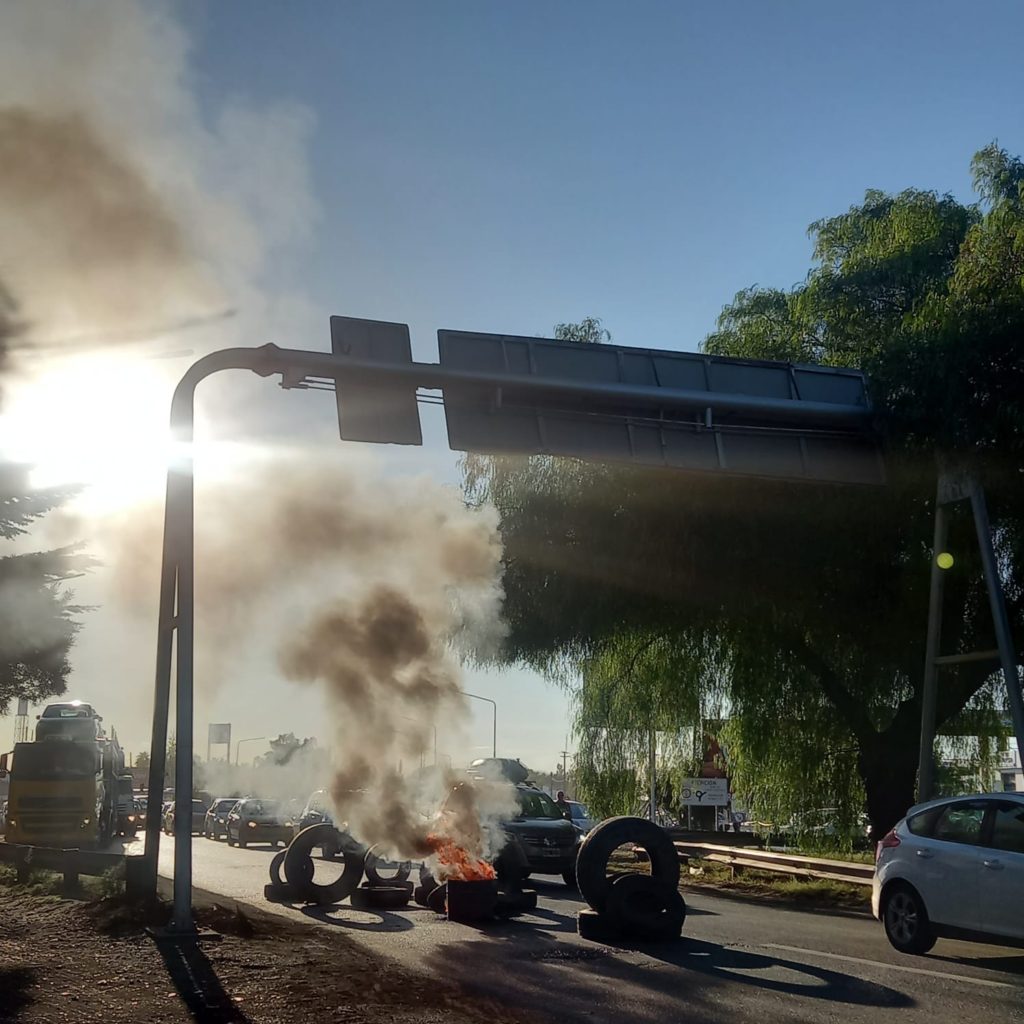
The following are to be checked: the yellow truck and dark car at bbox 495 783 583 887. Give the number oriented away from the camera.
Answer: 0

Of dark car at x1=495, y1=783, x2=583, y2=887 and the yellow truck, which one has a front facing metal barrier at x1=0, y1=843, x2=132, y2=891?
the yellow truck

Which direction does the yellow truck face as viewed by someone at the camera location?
facing the viewer

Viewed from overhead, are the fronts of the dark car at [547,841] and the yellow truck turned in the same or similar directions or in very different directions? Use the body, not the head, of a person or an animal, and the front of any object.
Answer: same or similar directions

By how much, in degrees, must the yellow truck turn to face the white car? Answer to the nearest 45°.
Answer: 0° — it already faces it

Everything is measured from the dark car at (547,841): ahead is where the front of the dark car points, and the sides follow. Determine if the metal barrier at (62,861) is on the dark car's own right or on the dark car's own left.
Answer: on the dark car's own right

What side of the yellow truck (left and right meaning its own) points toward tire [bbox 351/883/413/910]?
front

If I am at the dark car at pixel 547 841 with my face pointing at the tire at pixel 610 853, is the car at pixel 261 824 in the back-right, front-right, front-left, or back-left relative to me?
back-right

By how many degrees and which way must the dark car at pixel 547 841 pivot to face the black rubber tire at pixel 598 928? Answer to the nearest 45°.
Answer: approximately 45° to its right

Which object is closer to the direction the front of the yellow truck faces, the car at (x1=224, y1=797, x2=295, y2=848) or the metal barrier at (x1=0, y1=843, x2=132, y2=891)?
the metal barrier

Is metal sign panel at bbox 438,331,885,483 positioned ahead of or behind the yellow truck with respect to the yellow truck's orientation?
ahead

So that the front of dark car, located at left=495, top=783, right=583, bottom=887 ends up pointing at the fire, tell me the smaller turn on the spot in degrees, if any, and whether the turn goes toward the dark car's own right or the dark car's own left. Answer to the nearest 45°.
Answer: approximately 45° to the dark car's own right

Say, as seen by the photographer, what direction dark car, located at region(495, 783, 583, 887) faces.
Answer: facing the viewer and to the right of the viewer

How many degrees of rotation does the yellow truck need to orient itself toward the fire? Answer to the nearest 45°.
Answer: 0° — it already faces it
